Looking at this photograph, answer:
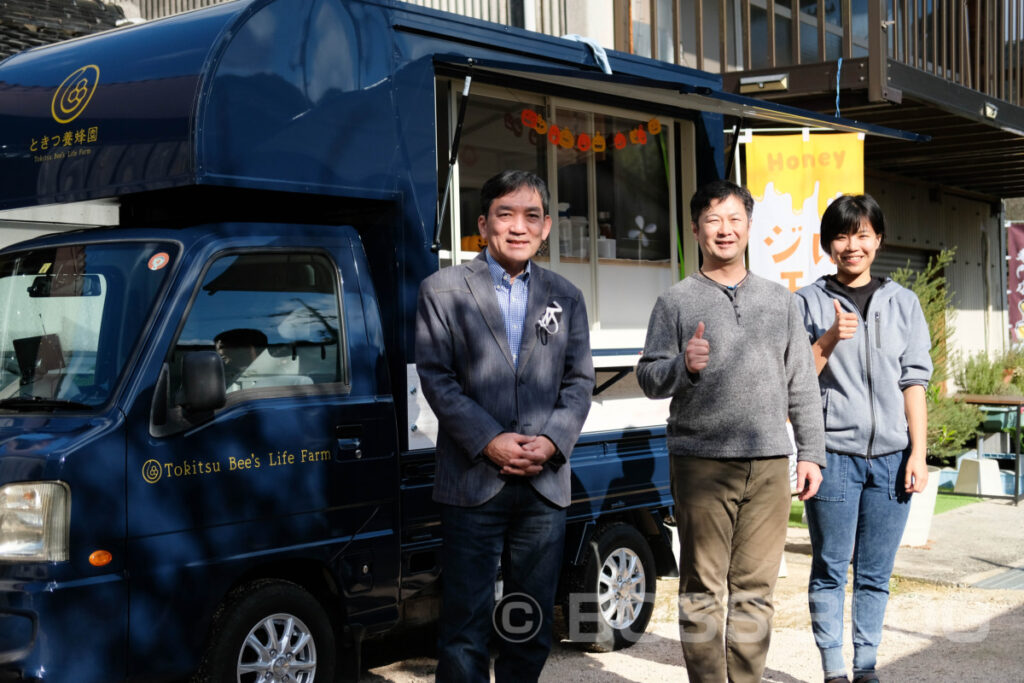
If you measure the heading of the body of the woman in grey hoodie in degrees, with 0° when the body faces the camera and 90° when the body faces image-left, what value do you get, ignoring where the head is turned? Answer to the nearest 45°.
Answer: approximately 0°

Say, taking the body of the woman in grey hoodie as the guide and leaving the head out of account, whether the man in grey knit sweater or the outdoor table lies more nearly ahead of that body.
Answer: the man in grey knit sweater

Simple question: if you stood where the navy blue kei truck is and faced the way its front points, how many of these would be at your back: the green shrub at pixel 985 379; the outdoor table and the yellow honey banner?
3

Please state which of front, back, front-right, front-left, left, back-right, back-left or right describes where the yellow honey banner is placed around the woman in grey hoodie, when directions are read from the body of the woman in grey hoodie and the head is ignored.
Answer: back

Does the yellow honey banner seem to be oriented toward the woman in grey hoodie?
yes

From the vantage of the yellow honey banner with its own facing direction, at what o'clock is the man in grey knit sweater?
The man in grey knit sweater is roughly at 12 o'clock from the yellow honey banner.

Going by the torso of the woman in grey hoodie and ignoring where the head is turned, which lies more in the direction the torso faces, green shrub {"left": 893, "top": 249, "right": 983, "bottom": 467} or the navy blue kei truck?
the navy blue kei truck

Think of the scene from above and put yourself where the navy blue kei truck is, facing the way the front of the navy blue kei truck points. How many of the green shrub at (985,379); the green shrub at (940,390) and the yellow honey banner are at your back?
3
